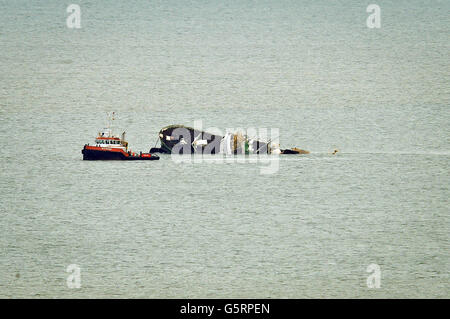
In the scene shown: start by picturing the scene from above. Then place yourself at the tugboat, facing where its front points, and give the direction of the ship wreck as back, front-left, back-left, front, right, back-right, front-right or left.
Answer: back

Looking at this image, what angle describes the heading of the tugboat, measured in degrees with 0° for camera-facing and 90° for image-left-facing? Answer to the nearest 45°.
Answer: approximately 90°
